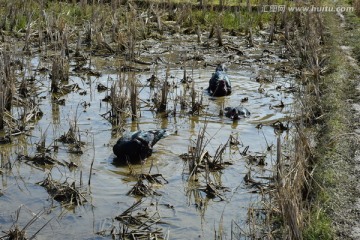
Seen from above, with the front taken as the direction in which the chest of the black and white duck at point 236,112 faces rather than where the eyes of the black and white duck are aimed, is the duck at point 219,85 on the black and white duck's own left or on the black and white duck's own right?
on the black and white duck's own right

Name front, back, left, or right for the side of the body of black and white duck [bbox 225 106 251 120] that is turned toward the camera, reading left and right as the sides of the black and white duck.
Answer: left

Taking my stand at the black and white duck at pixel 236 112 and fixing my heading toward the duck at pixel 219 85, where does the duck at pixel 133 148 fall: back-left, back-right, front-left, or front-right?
back-left

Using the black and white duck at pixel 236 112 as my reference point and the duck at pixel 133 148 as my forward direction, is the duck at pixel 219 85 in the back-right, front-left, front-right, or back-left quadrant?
back-right
